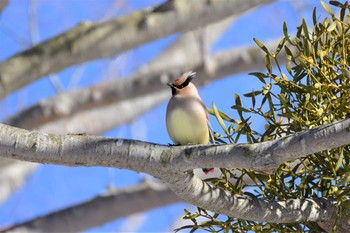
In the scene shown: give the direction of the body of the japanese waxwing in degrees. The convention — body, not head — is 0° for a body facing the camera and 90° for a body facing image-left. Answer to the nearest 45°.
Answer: approximately 45°

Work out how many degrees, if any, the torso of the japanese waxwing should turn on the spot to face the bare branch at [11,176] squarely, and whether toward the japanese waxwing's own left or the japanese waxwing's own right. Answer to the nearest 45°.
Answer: approximately 90° to the japanese waxwing's own right

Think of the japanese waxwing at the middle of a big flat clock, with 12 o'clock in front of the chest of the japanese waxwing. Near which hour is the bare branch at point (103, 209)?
The bare branch is roughly at 4 o'clock from the japanese waxwing.
